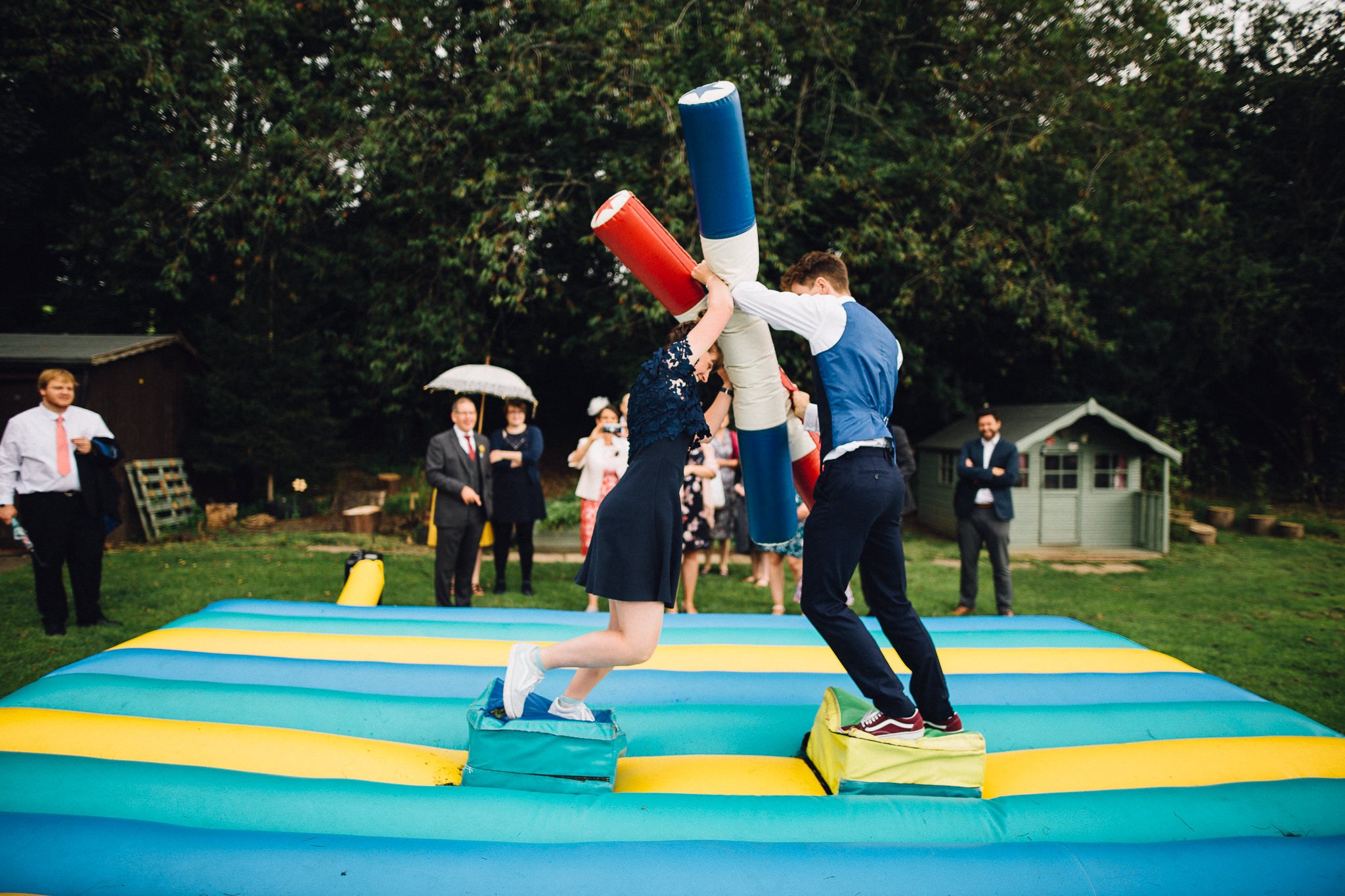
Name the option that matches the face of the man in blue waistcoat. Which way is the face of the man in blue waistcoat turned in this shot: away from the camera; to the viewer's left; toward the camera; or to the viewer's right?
to the viewer's left

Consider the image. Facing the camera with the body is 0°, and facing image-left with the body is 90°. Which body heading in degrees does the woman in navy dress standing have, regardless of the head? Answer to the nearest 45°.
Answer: approximately 0°

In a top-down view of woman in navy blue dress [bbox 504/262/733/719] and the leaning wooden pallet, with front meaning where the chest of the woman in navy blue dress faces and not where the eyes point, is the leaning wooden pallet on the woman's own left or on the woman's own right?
on the woman's own left

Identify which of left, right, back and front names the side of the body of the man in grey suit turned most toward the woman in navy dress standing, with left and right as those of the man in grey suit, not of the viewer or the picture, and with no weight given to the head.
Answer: left

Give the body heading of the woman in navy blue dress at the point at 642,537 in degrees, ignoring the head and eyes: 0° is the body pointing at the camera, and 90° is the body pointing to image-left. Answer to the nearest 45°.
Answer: approximately 270°

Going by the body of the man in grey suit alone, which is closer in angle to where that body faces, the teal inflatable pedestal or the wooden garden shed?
the teal inflatable pedestal

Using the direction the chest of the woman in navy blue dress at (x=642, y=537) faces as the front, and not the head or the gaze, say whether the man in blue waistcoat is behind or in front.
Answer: in front
